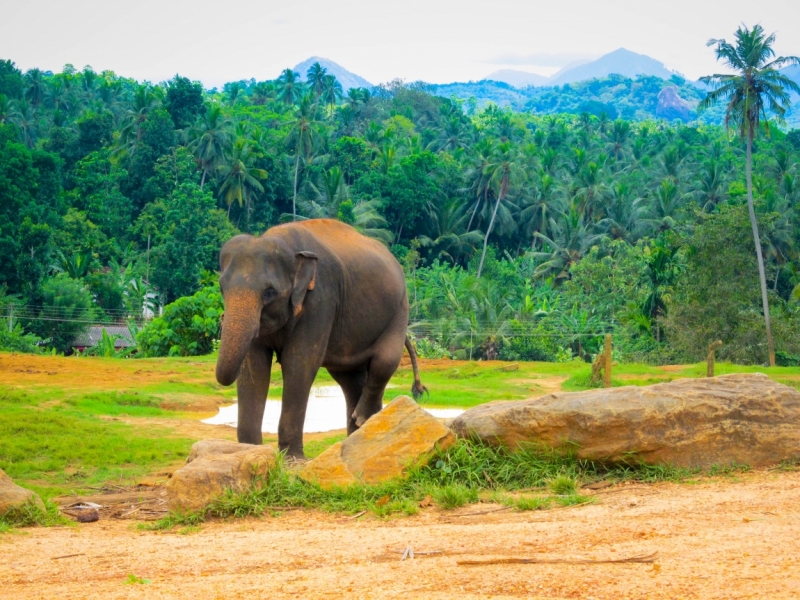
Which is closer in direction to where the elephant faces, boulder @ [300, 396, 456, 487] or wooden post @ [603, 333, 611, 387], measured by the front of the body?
the boulder

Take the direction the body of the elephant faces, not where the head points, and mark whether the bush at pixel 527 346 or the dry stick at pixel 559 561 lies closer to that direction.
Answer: the dry stick

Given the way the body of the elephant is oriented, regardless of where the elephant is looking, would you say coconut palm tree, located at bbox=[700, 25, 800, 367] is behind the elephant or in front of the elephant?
behind

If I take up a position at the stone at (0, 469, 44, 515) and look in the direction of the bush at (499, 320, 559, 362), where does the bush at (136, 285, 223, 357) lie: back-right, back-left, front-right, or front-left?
front-left

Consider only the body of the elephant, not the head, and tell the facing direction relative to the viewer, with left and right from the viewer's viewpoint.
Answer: facing the viewer and to the left of the viewer

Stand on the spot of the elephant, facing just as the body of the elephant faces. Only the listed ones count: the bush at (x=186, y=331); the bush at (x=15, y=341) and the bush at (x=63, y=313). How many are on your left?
0

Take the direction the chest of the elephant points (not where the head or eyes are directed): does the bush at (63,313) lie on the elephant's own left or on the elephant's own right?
on the elephant's own right

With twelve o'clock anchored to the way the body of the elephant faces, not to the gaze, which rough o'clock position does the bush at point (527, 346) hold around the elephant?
The bush is roughly at 5 o'clock from the elephant.

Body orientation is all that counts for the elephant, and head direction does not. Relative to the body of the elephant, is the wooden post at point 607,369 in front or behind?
behind

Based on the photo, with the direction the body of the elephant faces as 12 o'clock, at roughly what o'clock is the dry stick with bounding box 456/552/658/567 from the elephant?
The dry stick is roughly at 10 o'clock from the elephant.

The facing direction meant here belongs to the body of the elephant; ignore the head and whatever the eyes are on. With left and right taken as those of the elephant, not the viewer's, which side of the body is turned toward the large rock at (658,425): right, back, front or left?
left

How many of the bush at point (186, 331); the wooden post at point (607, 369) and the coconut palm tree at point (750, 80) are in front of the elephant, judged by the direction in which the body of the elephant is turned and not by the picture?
0

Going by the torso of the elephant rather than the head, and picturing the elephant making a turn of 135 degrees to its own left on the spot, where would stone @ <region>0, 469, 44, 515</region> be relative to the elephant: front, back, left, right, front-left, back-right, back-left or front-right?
back-right

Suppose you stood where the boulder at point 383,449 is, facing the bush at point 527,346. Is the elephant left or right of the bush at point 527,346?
left
